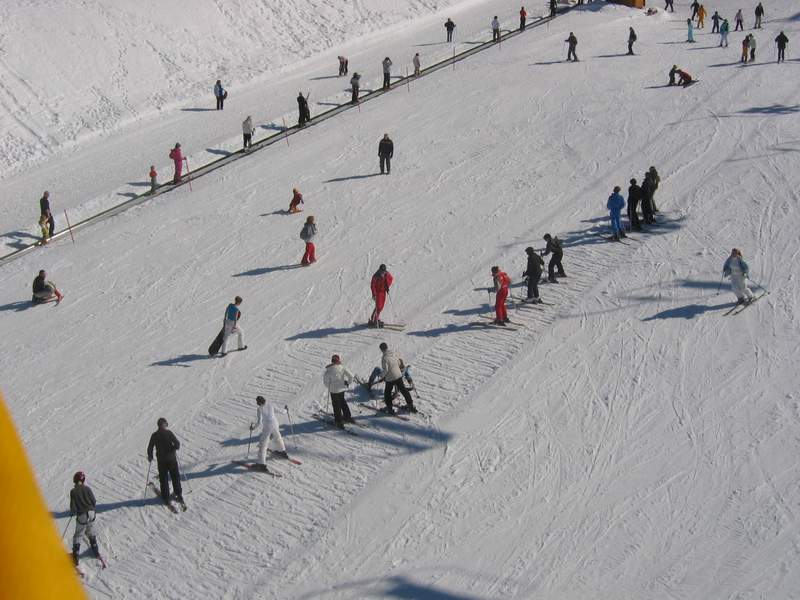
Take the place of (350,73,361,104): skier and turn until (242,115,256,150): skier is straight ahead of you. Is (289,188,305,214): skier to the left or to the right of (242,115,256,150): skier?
left

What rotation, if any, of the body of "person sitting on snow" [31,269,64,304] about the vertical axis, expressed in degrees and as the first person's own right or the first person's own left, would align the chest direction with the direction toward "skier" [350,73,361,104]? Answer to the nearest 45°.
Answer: approximately 45° to the first person's own left

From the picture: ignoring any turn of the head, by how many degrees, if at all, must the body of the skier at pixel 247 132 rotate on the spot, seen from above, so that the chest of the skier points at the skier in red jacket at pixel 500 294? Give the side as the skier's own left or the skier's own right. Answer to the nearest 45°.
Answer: approximately 135° to the skier's own right

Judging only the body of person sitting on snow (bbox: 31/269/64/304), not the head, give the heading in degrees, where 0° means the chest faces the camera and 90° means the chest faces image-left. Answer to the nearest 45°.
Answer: approximately 270°

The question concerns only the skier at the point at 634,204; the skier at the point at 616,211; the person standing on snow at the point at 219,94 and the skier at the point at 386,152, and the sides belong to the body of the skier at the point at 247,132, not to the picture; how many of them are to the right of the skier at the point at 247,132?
3

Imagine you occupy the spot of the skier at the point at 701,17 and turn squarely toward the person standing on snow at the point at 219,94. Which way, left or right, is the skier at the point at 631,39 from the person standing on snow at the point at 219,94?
left

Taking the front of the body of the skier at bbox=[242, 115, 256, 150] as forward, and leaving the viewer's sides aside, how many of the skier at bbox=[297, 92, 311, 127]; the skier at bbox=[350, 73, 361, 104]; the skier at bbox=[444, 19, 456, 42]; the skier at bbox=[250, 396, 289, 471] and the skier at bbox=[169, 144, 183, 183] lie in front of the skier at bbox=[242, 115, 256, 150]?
3

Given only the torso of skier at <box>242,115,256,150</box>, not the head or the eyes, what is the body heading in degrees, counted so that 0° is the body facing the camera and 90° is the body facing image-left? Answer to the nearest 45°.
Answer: approximately 225°

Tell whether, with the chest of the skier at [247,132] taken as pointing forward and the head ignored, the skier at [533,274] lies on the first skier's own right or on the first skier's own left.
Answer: on the first skier's own right

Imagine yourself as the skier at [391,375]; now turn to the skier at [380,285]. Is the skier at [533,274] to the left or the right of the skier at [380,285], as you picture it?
right

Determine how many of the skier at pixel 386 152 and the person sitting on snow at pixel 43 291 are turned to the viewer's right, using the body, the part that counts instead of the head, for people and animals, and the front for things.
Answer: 1
